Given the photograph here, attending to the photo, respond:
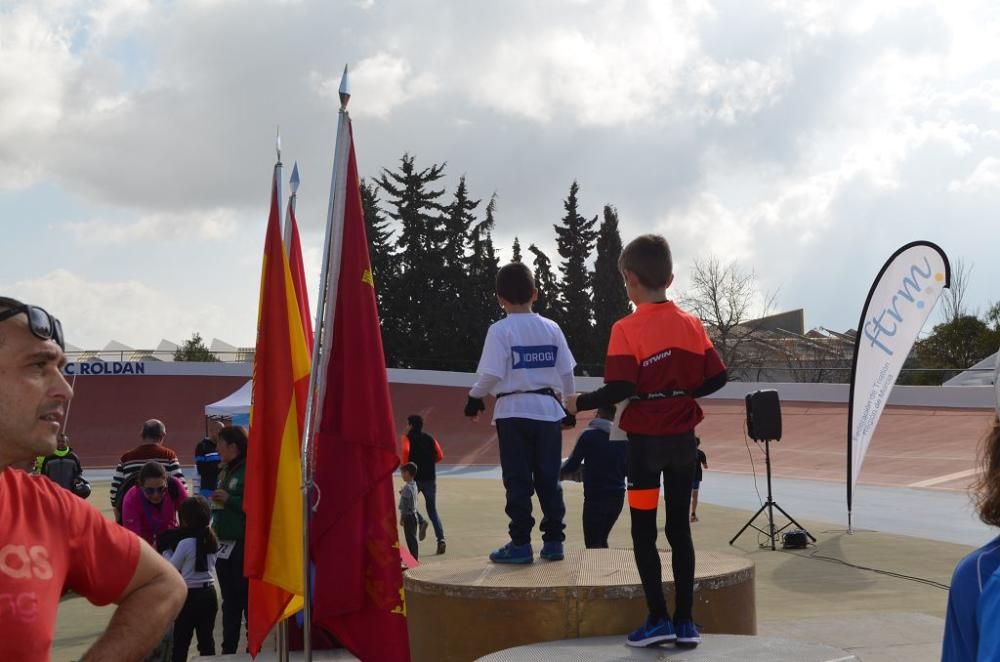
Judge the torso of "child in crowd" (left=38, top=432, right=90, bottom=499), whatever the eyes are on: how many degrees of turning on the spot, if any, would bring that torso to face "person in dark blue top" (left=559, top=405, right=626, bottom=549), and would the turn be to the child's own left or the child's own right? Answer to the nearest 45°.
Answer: approximately 45° to the child's own left

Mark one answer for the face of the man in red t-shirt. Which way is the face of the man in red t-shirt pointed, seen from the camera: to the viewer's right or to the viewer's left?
to the viewer's right

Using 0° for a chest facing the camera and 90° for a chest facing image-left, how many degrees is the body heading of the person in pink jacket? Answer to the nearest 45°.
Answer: approximately 0°

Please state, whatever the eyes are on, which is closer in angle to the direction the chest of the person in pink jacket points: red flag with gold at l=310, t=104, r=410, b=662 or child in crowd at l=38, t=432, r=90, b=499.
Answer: the red flag with gold

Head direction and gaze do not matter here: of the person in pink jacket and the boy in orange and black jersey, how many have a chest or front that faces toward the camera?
1

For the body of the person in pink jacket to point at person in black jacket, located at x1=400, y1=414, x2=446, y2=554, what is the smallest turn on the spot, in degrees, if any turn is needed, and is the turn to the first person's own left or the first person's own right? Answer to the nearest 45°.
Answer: approximately 135° to the first person's own left

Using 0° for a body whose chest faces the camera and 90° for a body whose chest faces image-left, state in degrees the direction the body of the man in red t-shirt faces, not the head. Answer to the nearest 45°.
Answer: approximately 315°

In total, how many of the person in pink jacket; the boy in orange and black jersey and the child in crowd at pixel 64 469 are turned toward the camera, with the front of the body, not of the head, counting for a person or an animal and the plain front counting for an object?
2
